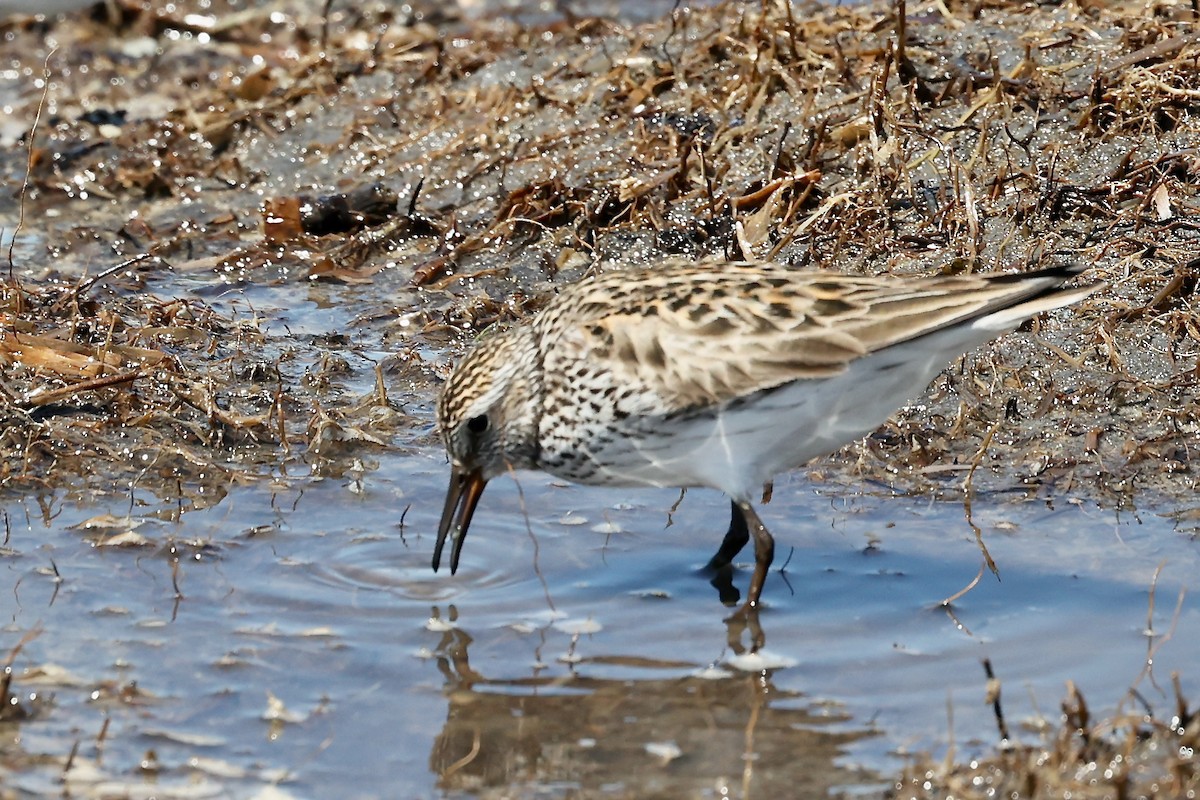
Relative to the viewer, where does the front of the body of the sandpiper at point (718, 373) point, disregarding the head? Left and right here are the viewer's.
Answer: facing to the left of the viewer
